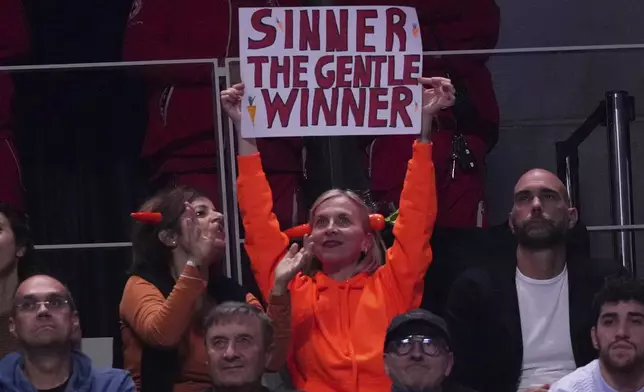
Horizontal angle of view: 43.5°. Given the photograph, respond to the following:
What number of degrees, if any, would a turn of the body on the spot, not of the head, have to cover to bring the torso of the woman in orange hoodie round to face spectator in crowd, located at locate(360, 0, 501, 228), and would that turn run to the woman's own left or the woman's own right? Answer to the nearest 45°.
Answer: approximately 135° to the woman's own left

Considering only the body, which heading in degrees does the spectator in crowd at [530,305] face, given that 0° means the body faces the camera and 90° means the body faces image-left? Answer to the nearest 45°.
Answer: approximately 0°

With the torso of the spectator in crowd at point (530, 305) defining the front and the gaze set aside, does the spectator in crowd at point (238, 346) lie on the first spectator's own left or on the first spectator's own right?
on the first spectator's own right

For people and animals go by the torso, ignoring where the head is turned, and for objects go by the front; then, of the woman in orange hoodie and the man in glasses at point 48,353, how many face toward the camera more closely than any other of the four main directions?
2

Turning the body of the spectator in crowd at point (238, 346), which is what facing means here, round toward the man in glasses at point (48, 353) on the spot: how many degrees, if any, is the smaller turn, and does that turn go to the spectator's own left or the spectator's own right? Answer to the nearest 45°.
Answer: approximately 45° to the spectator's own right
